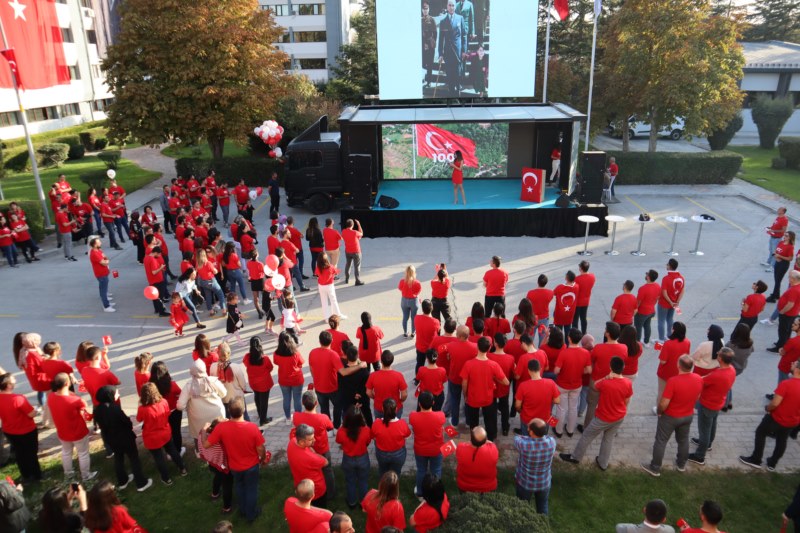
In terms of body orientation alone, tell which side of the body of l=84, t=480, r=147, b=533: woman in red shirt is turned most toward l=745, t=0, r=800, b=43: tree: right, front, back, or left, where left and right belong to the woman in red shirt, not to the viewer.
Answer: front

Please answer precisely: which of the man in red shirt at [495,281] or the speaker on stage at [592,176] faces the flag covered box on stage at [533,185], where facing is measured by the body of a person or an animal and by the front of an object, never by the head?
the man in red shirt

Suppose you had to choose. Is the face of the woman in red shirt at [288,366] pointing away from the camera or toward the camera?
away from the camera

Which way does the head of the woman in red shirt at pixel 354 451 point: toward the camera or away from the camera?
away from the camera

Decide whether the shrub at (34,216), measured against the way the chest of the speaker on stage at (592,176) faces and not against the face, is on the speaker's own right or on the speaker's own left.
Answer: on the speaker's own right

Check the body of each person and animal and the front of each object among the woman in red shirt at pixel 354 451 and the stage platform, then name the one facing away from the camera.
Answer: the woman in red shirt

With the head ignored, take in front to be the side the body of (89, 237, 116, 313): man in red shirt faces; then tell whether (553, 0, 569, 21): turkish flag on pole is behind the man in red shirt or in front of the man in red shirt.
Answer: in front

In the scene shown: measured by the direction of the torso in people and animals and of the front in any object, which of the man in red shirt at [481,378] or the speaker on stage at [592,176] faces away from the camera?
the man in red shirt

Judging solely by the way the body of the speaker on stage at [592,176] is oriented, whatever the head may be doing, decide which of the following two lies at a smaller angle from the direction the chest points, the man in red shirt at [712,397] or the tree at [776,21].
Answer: the man in red shirt

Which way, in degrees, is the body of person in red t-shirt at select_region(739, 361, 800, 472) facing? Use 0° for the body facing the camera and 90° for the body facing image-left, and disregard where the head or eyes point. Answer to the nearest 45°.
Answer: approximately 135°

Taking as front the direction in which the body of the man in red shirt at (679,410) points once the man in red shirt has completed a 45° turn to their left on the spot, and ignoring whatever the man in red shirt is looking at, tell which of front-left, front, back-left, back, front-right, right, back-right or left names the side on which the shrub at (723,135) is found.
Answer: right

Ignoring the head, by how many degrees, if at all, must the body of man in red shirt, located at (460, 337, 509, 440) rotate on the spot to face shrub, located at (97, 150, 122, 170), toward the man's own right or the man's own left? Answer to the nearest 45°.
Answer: approximately 45° to the man's own left

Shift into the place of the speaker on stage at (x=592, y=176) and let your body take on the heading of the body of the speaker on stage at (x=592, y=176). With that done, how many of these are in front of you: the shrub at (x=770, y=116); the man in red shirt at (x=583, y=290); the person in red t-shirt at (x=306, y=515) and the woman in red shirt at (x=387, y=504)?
3

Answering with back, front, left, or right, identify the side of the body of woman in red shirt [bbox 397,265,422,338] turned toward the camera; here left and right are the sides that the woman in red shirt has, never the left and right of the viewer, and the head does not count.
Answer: back

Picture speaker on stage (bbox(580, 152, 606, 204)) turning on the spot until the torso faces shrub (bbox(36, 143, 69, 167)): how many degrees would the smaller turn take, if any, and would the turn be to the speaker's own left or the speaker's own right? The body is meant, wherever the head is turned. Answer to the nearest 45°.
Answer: approximately 90° to the speaker's own right

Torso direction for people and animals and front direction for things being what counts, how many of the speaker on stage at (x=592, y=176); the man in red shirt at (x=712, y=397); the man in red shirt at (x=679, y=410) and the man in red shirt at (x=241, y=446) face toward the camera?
1

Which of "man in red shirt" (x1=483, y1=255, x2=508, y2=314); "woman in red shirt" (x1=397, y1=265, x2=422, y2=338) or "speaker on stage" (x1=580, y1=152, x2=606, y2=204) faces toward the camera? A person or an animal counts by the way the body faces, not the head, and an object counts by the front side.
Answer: the speaker on stage
